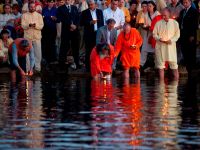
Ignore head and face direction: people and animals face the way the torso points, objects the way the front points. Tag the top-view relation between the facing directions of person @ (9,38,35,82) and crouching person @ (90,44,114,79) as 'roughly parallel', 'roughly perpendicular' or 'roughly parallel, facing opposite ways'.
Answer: roughly parallel

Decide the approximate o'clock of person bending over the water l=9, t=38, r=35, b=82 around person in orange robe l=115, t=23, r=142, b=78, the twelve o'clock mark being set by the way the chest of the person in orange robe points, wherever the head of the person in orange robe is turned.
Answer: The person bending over the water is roughly at 3 o'clock from the person in orange robe.

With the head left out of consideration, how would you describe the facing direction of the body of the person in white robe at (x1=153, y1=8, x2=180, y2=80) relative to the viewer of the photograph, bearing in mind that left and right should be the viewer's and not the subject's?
facing the viewer

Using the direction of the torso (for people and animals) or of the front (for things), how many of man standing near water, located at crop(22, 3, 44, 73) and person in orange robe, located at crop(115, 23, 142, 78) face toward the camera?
2

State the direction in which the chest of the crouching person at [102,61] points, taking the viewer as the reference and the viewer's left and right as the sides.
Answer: facing the viewer and to the right of the viewer

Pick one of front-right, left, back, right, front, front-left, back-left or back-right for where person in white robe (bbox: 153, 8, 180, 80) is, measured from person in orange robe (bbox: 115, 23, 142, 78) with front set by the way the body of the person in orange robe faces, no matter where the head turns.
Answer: left

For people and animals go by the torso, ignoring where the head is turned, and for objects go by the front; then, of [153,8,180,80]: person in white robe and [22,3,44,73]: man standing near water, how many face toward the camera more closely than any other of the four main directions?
2

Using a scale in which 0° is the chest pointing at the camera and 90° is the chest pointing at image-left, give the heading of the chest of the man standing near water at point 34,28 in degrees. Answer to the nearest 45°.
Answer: approximately 0°

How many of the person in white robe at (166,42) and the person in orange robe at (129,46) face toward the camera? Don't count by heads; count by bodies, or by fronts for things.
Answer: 2

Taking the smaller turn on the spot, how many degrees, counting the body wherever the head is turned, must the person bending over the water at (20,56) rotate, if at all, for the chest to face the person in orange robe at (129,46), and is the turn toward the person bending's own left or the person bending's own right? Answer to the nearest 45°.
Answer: approximately 45° to the person bending's own left
